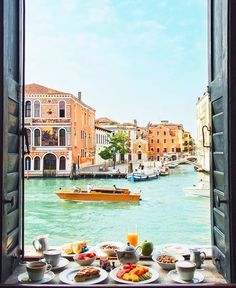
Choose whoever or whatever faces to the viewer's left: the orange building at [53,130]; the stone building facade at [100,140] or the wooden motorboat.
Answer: the wooden motorboat

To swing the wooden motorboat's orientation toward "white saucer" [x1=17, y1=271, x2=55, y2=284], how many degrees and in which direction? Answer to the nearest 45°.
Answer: approximately 90° to its left

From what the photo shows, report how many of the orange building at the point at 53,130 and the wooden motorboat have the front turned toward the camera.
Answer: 1

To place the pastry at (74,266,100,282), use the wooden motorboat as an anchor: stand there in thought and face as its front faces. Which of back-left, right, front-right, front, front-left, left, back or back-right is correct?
left

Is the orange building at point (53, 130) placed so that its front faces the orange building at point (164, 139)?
no

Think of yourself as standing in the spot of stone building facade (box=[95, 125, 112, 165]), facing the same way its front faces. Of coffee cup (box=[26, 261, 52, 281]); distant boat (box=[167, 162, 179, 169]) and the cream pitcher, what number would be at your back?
0

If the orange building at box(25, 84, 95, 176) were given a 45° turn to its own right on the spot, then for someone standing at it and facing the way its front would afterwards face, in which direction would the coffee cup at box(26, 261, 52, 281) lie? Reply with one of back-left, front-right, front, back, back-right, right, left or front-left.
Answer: front-left

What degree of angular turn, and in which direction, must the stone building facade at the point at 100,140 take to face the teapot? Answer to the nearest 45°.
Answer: approximately 45° to its right

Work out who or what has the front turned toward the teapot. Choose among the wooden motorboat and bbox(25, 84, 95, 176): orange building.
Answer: the orange building

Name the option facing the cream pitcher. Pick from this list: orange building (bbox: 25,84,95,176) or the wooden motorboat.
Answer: the orange building

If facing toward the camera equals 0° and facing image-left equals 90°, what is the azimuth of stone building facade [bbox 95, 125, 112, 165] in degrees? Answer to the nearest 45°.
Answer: approximately 315°

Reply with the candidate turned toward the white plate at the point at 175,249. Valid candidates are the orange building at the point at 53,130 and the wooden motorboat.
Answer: the orange building

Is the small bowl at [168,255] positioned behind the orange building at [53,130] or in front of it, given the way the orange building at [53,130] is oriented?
in front

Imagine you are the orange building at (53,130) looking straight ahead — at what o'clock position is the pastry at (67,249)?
The pastry is roughly at 12 o'clock from the orange building.

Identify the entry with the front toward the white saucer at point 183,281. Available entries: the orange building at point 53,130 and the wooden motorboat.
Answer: the orange building

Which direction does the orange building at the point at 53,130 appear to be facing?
toward the camera

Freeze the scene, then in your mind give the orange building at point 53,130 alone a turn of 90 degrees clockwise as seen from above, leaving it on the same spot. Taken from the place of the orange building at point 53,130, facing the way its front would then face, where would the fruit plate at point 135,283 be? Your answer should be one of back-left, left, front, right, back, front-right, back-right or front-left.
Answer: left

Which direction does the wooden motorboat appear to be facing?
to the viewer's left

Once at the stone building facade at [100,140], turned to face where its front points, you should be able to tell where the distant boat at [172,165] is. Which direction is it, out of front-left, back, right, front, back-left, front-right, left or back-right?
front-left

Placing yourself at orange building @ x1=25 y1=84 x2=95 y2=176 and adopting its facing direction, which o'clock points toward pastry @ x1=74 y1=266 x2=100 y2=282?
The pastry is roughly at 12 o'clock from the orange building.

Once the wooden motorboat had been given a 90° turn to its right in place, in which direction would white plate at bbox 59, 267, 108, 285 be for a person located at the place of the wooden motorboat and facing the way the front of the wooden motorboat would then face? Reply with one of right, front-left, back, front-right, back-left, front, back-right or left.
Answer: back

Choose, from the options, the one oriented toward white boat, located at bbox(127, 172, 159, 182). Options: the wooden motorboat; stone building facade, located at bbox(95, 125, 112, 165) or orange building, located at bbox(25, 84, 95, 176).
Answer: the stone building facade
